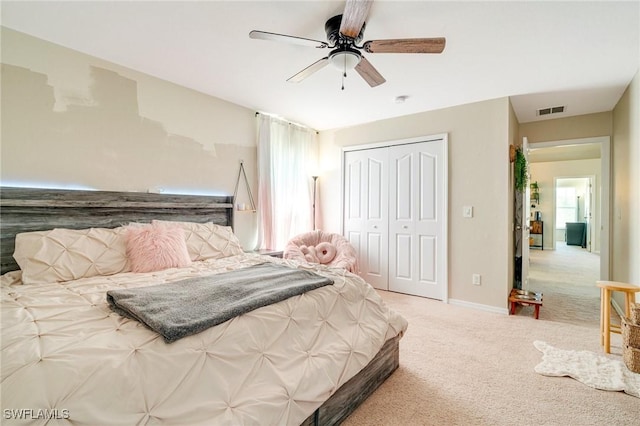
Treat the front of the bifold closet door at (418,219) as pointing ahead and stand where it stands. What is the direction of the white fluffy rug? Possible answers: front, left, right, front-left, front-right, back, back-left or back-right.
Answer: left

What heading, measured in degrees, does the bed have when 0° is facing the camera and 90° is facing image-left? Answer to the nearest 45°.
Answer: approximately 315°

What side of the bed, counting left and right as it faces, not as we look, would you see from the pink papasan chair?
left

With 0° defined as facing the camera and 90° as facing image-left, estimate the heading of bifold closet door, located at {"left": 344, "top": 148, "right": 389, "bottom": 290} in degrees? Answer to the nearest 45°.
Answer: approximately 45°

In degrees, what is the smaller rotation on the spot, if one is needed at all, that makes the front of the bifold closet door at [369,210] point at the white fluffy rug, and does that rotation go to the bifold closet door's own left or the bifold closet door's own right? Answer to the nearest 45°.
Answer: approximately 90° to the bifold closet door's own left

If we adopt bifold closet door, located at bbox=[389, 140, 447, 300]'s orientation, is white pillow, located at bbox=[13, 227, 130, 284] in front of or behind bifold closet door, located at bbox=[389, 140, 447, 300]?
in front

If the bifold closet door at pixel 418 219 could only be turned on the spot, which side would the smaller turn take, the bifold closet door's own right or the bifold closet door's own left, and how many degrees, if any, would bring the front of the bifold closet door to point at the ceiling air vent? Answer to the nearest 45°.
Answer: approximately 135° to the bifold closet door's own left

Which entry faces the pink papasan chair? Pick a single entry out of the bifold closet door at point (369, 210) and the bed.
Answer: the bifold closet door

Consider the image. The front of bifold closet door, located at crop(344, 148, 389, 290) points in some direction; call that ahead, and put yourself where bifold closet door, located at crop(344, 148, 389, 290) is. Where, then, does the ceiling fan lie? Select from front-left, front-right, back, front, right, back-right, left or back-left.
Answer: front-left

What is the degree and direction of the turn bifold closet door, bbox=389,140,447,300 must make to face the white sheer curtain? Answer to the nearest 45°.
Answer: approximately 45° to its right
